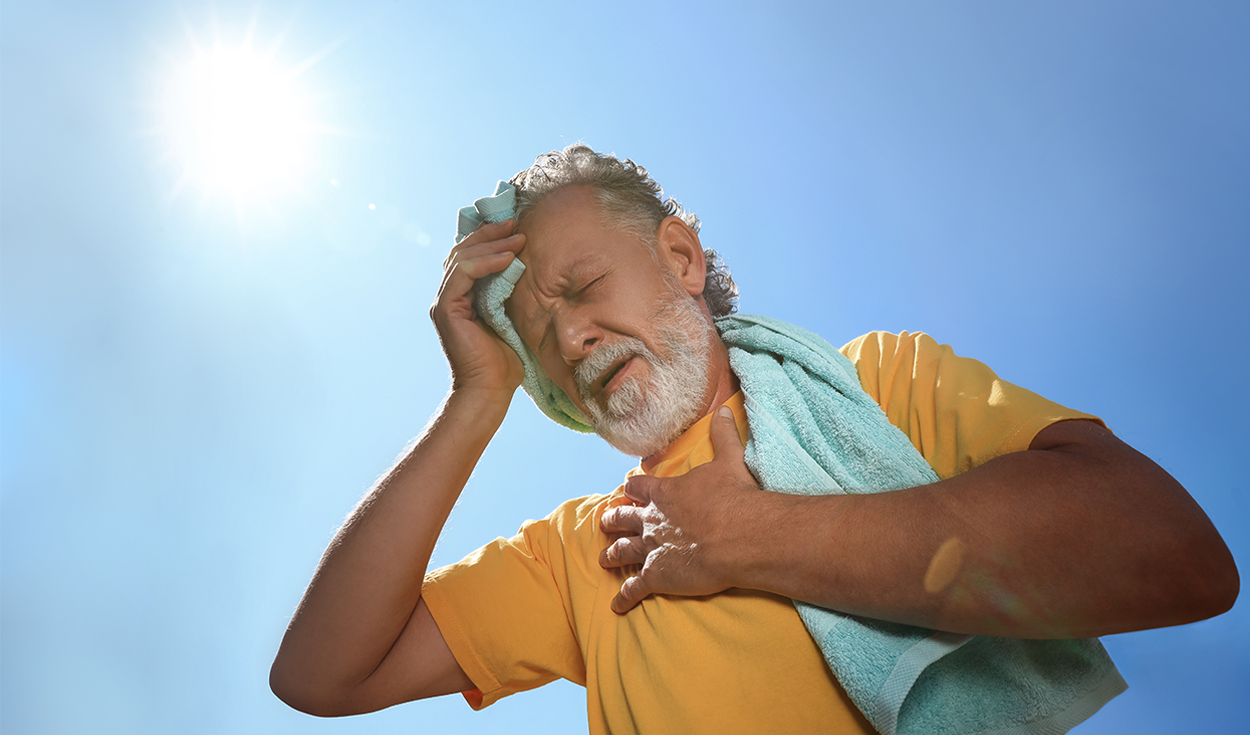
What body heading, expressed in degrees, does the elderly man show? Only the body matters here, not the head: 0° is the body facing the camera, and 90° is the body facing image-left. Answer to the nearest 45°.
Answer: approximately 45°

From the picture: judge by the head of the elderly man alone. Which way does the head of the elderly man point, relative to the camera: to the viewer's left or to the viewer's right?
to the viewer's left
